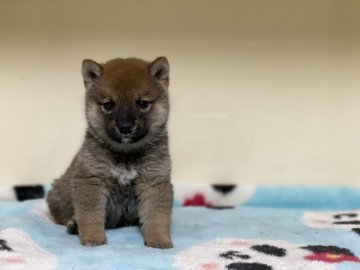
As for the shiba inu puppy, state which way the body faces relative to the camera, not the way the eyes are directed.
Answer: toward the camera
